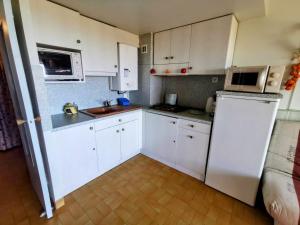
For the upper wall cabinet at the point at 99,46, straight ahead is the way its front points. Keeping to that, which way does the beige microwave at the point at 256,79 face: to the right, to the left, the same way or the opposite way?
to the right

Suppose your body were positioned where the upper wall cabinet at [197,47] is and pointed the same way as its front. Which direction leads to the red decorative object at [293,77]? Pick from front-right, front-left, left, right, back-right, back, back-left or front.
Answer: back-left

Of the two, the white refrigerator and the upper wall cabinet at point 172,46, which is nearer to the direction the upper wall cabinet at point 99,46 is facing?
the white refrigerator

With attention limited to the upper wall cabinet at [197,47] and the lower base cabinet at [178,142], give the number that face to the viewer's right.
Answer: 0

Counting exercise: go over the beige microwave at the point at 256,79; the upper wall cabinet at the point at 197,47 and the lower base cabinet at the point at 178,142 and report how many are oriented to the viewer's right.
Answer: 0

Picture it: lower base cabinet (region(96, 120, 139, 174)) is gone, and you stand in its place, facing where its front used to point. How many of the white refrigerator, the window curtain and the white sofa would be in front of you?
2

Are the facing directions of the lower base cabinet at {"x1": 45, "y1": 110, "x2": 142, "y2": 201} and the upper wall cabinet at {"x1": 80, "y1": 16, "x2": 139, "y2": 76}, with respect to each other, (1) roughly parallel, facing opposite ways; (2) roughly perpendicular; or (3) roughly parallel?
roughly parallel

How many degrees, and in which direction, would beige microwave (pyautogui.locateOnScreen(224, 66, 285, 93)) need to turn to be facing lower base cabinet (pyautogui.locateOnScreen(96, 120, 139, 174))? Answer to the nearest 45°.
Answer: approximately 90° to its right

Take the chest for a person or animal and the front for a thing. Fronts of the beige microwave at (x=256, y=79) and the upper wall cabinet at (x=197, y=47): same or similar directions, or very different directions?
same or similar directions

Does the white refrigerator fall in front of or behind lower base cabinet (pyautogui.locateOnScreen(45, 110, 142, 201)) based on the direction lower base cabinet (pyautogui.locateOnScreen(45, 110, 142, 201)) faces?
in front

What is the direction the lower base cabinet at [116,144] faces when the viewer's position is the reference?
facing the viewer and to the right of the viewer

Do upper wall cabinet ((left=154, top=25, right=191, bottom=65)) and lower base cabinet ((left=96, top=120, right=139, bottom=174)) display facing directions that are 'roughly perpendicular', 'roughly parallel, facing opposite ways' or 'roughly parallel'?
roughly perpendicular

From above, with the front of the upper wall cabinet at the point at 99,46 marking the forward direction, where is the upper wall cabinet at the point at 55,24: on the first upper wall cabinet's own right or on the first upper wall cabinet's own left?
on the first upper wall cabinet's own right

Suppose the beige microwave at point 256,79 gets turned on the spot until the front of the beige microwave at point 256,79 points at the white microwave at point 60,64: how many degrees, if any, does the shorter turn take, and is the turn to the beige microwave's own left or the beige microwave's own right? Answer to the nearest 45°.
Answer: approximately 45° to the beige microwave's own right

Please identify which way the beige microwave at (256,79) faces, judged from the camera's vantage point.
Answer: facing the viewer

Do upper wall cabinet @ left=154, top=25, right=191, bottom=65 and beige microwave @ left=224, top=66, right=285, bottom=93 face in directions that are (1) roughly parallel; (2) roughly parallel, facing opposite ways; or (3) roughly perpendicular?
roughly parallel

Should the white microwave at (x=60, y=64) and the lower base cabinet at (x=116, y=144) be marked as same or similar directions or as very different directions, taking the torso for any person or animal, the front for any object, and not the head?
same or similar directions

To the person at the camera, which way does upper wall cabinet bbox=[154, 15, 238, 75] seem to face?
facing the viewer and to the left of the viewer

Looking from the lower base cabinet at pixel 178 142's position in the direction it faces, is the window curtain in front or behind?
in front

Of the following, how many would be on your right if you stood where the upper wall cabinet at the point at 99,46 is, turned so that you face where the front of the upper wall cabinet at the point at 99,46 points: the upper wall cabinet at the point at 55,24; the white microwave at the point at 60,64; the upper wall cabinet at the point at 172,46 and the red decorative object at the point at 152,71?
2
